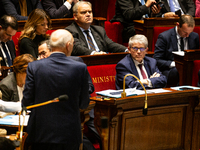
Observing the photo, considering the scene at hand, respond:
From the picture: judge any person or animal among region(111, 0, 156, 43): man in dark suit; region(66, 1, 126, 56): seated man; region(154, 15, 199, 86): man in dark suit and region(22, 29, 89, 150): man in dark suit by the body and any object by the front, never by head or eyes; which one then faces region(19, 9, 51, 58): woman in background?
region(22, 29, 89, 150): man in dark suit

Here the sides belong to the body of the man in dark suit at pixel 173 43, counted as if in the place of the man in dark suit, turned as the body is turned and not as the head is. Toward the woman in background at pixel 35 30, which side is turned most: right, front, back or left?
right

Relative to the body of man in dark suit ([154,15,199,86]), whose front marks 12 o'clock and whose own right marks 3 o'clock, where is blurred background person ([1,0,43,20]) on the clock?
The blurred background person is roughly at 4 o'clock from the man in dark suit.

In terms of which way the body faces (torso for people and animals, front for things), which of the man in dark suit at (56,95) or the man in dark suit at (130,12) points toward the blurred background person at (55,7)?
the man in dark suit at (56,95)

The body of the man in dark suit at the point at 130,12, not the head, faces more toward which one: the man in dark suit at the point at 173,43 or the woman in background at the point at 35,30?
the man in dark suit

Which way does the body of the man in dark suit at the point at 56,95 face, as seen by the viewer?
away from the camera
